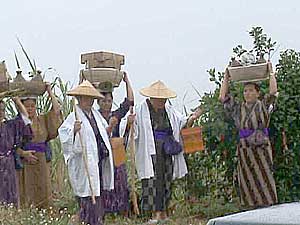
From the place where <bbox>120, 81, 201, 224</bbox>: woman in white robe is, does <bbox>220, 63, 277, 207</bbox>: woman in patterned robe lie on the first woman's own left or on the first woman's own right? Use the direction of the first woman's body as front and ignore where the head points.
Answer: on the first woman's own left

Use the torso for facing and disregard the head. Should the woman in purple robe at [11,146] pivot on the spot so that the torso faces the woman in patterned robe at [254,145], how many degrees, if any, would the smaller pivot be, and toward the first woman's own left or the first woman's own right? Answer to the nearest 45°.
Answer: approximately 90° to the first woman's own left

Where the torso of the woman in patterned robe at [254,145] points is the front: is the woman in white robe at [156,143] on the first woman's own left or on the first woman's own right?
on the first woman's own right

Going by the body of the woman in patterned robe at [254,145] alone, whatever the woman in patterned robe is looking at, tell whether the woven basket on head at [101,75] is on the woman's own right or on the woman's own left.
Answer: on the woman's own right

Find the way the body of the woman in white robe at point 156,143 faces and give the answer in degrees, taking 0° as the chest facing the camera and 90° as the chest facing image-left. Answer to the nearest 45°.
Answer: approximately 0°
